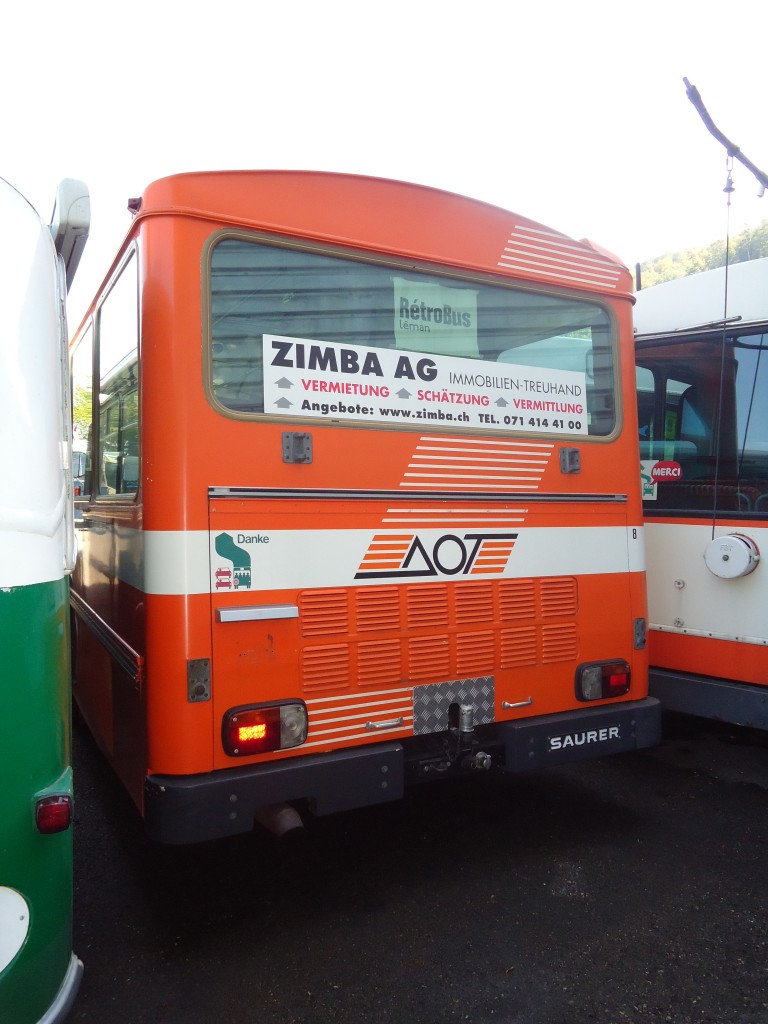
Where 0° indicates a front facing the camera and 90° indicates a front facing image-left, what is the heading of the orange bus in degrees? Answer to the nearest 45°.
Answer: approximately 135°

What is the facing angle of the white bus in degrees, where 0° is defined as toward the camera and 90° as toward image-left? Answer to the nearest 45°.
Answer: approximately 225°

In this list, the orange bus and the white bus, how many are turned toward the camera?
0

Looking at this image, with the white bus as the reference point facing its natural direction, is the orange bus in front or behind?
behind

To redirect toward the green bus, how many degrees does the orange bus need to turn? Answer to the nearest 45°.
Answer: approximately 90° to its left

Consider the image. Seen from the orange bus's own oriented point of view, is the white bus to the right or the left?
on its right
